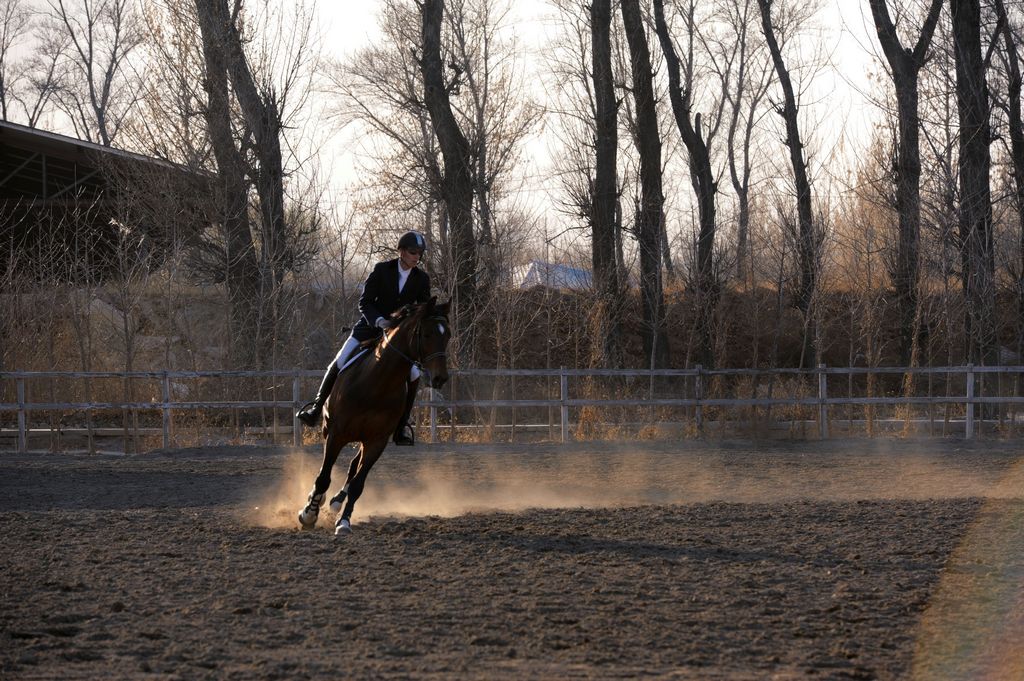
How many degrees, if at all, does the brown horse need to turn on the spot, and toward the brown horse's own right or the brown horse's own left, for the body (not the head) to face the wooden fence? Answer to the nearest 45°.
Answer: approximately 135° to the brown horse's own left

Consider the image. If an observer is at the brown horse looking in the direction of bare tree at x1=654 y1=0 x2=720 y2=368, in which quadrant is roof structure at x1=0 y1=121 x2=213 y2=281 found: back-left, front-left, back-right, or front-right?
front-left

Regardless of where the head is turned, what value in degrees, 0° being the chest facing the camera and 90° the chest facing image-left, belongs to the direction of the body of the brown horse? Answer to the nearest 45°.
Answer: approximately 315°

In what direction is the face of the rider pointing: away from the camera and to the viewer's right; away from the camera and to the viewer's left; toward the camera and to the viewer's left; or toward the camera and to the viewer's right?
toward the camera and to the viewer's right

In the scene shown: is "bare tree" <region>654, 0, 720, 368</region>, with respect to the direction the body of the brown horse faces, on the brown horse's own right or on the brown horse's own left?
on the brown horse's own left

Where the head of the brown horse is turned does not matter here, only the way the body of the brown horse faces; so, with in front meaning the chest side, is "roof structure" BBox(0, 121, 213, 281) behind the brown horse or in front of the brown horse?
behind
